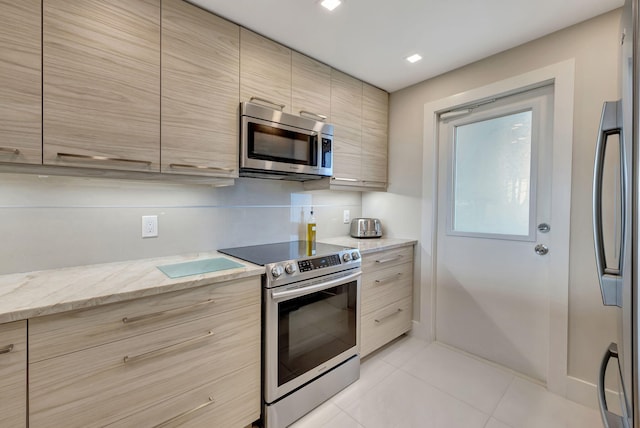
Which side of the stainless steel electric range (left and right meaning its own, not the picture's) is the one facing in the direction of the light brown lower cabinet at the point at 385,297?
left

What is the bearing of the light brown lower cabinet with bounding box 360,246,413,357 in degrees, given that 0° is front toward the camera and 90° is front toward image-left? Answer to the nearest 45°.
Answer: approximately 315°

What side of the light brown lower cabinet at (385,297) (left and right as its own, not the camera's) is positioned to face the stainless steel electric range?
right

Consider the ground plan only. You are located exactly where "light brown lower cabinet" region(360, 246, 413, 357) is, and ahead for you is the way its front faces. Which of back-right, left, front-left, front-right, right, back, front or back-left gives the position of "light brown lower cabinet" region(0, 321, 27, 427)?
right

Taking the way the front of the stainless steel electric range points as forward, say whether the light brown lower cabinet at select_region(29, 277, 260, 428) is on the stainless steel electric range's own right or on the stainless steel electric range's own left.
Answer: on the stainless steel electric range's own right
